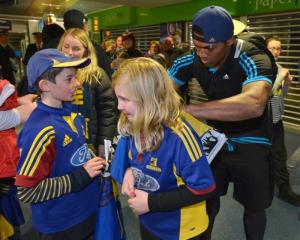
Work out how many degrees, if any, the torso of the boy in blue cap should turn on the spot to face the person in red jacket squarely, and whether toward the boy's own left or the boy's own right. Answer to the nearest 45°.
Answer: approximately 180°

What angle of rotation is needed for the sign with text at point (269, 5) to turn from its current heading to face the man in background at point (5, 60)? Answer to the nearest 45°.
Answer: approximately 90° to its right

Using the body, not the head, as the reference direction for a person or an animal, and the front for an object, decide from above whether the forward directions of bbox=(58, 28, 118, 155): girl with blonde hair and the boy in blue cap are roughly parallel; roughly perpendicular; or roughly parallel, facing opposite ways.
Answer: roughly perpendicular

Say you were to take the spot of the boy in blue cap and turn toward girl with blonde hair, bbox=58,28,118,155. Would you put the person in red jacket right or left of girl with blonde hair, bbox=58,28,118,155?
left

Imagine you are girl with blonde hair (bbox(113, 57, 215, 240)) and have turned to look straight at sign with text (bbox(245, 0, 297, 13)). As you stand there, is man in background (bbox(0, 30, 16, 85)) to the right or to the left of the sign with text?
left

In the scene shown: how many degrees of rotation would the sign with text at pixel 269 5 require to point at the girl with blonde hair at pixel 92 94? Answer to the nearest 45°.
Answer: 0° — it already faces them

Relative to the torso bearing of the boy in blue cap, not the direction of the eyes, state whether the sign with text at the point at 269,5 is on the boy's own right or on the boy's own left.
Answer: on the boy's own left

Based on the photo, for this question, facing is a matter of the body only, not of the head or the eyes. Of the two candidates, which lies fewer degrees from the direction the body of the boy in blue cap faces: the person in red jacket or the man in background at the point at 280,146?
the man in background

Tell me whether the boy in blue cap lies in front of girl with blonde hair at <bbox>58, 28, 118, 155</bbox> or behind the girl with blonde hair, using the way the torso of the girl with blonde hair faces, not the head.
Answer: in front

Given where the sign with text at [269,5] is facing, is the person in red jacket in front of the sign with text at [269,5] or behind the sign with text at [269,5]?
in front

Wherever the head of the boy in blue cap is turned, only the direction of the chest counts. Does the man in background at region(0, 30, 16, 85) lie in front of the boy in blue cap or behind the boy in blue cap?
behind

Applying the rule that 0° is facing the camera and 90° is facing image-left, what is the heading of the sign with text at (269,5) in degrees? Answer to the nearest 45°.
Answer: approximately 0°

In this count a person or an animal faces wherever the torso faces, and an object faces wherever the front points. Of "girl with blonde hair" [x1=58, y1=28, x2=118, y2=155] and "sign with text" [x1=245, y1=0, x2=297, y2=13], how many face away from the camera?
0

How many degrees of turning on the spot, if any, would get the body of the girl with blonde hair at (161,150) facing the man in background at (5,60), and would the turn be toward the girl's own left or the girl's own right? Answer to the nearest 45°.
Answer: approximately 90° to the girl's own right

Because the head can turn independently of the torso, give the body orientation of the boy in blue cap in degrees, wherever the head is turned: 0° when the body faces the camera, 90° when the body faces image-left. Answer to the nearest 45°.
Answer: approximately 315°

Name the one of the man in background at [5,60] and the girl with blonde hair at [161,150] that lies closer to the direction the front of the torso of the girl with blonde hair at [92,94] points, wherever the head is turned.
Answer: the girl with blonde hair

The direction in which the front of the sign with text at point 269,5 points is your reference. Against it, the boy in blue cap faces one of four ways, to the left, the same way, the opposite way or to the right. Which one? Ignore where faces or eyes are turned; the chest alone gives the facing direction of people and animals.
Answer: to the left
